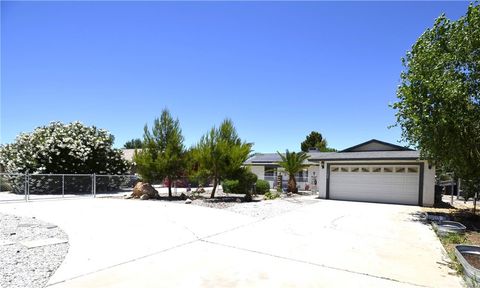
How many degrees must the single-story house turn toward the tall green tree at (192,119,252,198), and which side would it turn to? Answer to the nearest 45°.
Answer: approximately 45° to its right

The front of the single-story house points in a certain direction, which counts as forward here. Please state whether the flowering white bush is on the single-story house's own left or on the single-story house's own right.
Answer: on the single-story house's own right

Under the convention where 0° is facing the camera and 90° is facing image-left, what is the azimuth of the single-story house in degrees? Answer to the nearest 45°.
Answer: approximately 0°

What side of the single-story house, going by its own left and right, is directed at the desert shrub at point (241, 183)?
right

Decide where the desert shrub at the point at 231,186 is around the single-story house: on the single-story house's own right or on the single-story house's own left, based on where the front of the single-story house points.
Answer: on the single-story house's own right

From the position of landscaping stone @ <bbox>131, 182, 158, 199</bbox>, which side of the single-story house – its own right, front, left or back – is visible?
right

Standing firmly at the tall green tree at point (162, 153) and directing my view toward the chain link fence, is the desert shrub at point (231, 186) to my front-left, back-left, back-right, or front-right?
back-right

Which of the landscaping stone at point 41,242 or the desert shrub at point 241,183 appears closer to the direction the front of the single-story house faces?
the landscaping stone
